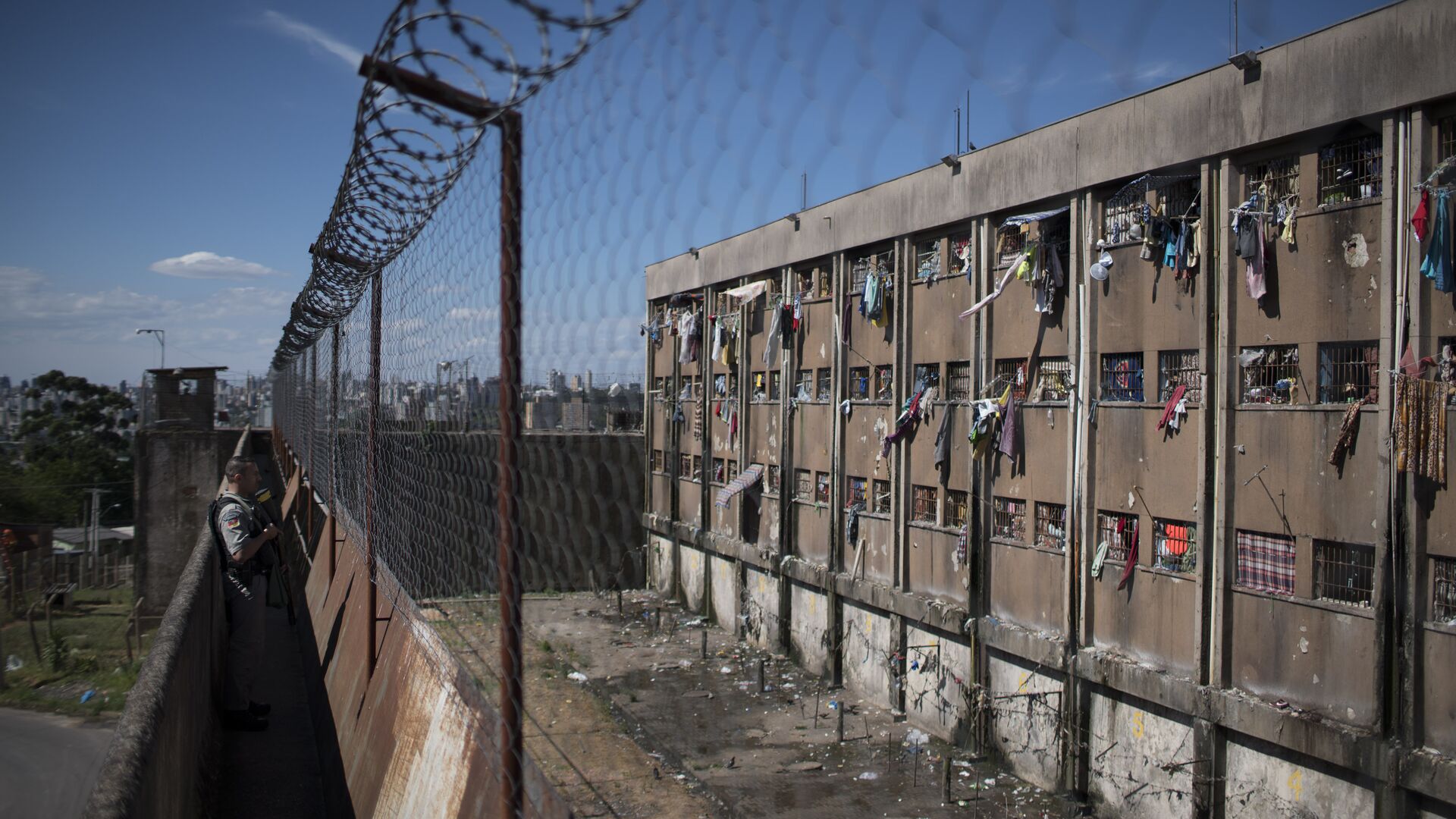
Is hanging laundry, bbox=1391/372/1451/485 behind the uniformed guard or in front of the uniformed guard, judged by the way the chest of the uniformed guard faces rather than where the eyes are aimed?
in front

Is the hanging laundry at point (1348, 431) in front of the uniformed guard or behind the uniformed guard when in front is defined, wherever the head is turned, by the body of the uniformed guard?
in front

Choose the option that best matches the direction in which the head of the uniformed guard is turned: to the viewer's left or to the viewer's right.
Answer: to the viewer's right

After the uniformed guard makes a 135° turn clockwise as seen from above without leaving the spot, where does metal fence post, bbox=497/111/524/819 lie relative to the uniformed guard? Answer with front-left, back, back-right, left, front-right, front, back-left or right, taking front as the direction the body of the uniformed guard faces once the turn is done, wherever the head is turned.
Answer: front-left

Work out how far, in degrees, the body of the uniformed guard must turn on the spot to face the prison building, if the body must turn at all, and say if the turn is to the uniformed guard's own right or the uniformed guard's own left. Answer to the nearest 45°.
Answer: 0° — they already face it

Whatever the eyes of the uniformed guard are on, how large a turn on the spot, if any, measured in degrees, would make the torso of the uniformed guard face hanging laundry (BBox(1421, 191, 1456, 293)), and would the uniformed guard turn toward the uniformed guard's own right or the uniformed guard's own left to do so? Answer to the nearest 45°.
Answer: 0° — they already face it

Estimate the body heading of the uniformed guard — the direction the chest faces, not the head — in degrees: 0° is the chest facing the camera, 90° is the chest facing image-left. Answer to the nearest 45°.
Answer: approximately 270°
